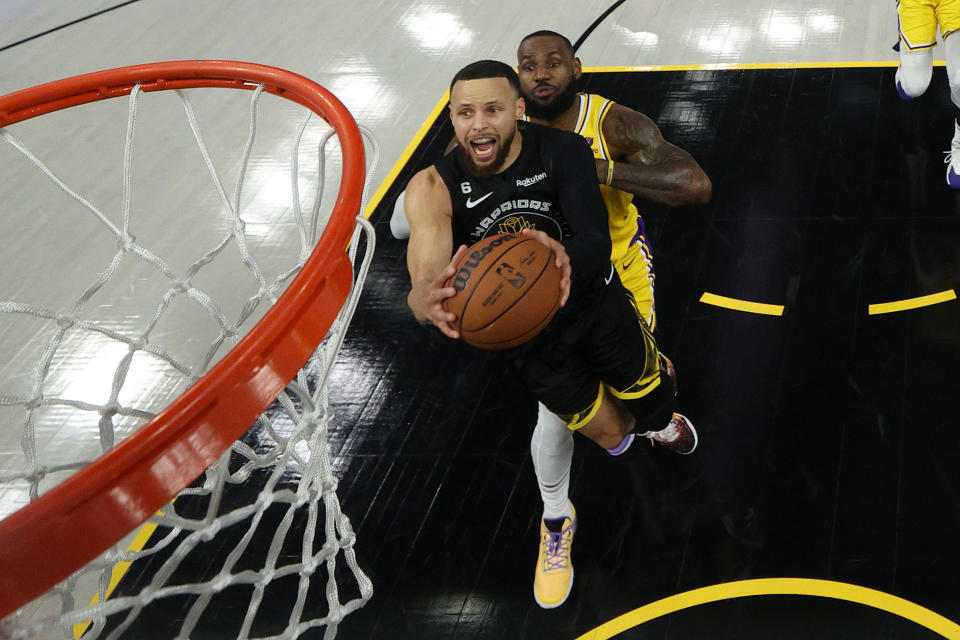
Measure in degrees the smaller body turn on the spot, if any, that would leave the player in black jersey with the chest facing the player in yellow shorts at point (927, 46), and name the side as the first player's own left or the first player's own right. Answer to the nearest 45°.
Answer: approximately 135° to the first player's own left

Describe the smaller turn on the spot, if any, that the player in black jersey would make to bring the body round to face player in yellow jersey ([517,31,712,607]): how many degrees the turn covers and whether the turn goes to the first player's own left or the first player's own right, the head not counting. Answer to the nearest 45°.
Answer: approximately 135° to the first player's own left

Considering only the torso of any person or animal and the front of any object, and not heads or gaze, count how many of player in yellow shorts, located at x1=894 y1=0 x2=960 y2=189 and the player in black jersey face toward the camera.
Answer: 2

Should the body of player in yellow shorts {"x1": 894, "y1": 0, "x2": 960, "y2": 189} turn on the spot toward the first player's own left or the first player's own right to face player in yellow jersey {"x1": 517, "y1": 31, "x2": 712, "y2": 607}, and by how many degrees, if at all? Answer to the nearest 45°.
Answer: approximately 45° to the first player's own right

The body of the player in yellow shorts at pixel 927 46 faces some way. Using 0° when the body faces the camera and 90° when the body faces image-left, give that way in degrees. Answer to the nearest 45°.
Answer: approximately 0°
